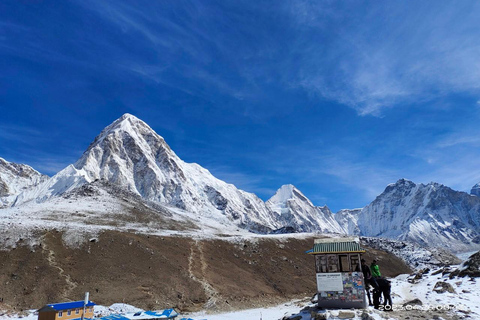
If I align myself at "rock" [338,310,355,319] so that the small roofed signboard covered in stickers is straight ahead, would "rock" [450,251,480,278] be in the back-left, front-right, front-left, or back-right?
front-right

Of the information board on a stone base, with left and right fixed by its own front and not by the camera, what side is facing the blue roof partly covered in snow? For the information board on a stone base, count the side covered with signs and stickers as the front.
right

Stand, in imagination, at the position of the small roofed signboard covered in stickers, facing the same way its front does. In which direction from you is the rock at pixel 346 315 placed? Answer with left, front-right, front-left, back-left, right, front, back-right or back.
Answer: front

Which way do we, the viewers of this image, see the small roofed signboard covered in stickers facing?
facing the viewer

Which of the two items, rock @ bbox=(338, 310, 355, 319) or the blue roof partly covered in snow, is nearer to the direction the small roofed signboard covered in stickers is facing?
the rock

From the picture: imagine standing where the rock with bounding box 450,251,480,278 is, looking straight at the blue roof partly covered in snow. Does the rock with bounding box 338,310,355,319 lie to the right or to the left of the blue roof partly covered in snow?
left

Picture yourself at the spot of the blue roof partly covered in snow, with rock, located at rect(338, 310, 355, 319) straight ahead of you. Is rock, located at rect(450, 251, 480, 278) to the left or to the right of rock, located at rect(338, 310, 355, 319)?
left

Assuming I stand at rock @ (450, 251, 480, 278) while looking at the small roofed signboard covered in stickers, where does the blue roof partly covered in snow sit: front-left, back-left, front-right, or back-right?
front-right

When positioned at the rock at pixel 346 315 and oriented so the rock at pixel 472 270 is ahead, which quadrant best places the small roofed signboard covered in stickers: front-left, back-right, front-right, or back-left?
front-left

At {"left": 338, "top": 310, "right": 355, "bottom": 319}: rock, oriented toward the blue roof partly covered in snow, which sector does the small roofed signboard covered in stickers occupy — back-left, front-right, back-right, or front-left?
front-right

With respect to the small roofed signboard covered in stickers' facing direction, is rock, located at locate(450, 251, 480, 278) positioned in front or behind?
behind
